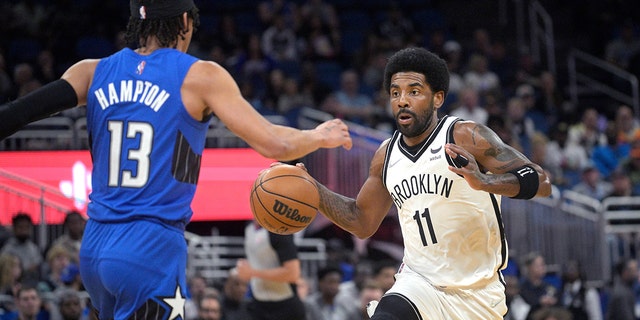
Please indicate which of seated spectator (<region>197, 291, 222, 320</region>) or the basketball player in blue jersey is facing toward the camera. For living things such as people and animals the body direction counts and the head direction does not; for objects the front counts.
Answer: the seated spectator

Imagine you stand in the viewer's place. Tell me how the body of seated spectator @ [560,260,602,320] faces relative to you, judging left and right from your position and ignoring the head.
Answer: facing the viewer and to the left of the viewer

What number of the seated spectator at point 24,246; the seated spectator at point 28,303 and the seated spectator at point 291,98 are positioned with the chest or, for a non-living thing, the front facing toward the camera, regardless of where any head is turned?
3

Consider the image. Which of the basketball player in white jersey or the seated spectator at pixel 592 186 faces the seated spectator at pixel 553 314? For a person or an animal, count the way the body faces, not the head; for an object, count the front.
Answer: the seated spectator at pixel 592 186

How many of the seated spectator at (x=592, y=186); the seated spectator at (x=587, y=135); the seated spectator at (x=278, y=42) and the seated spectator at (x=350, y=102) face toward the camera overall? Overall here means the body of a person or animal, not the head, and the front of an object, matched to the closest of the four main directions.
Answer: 4

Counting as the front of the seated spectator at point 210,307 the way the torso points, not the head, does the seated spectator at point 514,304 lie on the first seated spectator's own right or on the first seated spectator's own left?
on the first seated spectator's own left

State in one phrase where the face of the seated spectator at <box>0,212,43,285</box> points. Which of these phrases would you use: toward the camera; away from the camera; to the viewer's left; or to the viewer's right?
toward the camera

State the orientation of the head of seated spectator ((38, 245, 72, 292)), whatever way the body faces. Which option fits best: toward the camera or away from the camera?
toward the camera

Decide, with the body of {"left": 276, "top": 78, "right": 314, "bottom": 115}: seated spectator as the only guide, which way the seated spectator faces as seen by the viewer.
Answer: toward the camera

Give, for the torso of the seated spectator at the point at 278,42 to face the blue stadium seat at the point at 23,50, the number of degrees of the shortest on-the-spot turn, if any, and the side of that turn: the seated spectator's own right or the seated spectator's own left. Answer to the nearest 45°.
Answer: approximately 90° to the seated spectator's own right

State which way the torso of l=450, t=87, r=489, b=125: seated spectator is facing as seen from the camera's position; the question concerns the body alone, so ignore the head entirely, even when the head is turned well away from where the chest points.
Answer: toward the camera

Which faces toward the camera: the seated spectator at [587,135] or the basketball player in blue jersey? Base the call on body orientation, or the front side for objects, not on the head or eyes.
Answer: the seated spectator

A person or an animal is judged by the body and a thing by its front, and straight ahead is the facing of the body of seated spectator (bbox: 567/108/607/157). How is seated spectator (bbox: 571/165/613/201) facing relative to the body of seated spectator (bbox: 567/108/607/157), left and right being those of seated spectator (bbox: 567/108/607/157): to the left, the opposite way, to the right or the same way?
the same way

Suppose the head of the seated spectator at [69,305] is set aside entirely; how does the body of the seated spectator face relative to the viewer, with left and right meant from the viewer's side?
facing the viewer

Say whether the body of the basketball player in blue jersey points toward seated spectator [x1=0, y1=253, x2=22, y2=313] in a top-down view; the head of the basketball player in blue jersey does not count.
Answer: no
